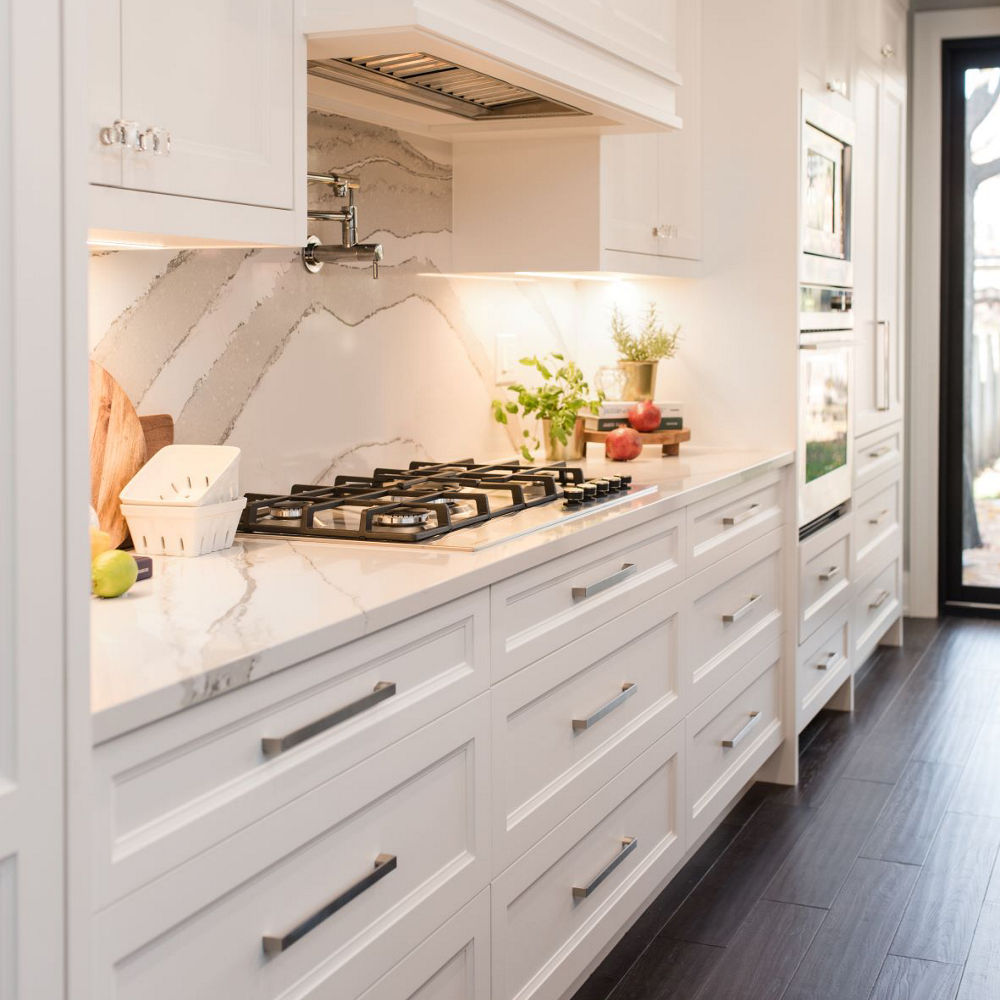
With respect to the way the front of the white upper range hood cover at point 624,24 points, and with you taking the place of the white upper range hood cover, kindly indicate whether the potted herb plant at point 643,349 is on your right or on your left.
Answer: on your left

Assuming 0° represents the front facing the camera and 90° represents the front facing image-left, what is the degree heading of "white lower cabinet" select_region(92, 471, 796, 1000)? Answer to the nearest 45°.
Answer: approximately 315°

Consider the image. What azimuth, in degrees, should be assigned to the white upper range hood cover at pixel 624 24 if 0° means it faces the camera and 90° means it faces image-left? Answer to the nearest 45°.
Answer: approximately 315°

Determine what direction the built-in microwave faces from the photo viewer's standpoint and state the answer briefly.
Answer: facing to the right of the viewer
